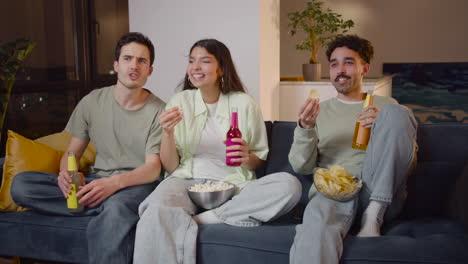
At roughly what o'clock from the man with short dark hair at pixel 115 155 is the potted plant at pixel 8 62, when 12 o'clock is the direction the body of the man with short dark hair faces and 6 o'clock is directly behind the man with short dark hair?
The potted plant is roughly at 5 o'clock from the man with short dark hair.

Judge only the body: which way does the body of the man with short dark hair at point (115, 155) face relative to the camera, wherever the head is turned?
toward the camera

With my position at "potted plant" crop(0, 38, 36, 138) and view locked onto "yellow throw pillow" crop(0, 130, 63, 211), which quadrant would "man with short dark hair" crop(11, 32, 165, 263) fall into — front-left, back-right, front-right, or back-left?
front-left

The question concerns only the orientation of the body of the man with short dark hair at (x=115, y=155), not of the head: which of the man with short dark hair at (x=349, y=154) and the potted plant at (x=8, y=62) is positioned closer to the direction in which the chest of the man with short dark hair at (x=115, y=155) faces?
the man with short dark hair

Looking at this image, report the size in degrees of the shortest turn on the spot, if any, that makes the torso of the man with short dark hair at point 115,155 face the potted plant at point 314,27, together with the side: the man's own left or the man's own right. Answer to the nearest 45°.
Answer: approximately 135° to the man's own left

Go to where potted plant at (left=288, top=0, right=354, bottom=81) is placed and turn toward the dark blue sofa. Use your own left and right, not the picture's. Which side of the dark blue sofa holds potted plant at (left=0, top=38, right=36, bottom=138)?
right

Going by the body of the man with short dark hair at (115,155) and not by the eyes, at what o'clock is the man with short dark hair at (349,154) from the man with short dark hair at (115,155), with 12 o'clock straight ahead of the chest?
the man with short dark hair at (349,154) is roughly at 10 o'clock from the man with short dark hair at (115,155).

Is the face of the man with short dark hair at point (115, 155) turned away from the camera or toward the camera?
toward the camera
